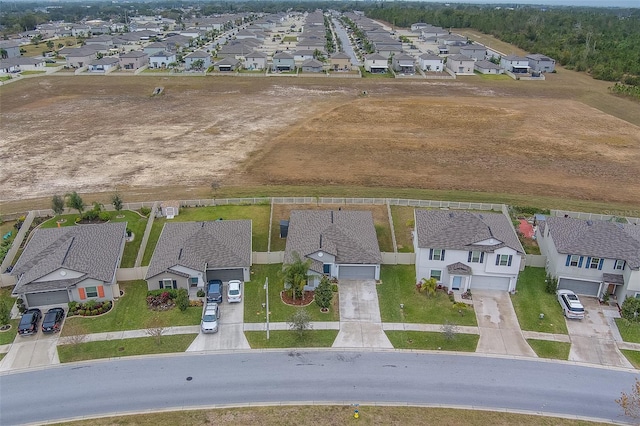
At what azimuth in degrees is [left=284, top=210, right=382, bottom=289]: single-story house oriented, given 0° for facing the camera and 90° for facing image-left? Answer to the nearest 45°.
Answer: approximately 0°

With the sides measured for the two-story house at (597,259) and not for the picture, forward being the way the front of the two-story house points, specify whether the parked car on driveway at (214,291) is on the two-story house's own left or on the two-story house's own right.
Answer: on the two-story house's own right

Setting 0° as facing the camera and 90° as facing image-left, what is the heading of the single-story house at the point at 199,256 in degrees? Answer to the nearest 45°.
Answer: approximately 0°

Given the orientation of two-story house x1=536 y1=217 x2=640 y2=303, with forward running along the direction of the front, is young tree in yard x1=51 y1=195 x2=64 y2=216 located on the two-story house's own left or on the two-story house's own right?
on the two-story house's own right

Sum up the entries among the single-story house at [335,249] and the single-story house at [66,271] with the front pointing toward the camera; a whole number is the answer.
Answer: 2

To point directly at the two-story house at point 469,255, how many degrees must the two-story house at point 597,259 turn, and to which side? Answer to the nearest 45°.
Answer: approximately 45° to its right
